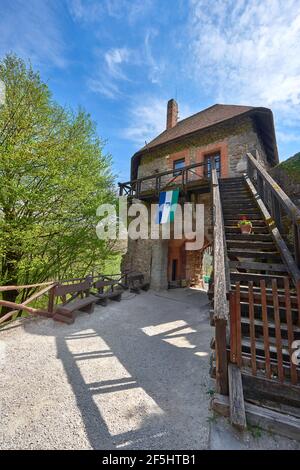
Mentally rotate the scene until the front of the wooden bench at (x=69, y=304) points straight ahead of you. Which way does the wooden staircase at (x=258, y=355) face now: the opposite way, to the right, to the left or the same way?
to the right

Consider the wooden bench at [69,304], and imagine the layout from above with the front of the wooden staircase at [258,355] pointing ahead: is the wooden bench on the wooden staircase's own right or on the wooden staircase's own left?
on the wooden staircase's own right

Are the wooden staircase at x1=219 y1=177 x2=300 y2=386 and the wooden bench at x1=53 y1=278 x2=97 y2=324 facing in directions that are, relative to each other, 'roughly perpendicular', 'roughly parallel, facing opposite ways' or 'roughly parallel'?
roughly perpendicular

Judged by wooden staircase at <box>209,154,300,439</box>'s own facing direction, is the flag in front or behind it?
behind

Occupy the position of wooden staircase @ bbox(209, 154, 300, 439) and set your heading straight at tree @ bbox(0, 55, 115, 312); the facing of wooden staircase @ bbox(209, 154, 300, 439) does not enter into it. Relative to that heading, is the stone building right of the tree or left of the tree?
right

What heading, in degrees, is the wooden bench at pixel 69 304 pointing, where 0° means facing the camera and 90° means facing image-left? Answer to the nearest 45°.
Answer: approximately 315°

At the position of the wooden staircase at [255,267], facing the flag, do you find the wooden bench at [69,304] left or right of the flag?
left
